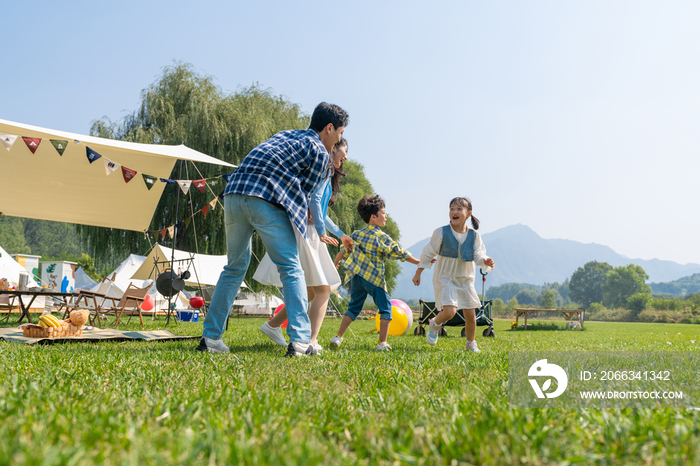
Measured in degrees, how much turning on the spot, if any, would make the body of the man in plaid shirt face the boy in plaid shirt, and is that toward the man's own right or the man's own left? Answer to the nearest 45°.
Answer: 0° — they already face them

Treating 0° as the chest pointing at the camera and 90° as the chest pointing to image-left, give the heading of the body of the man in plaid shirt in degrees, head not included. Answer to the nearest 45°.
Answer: approximately 225°

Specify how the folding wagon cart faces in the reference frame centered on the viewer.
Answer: facing to the right of the viewer

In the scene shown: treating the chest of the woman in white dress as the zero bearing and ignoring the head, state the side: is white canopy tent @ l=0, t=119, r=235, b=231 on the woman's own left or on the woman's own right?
on the woman's own left

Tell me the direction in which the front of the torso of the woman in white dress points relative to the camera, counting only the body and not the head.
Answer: to the viewer's right

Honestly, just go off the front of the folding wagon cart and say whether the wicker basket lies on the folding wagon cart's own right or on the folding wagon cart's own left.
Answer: on the folding wagon cart's own right

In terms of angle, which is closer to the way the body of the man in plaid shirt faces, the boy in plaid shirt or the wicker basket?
the boy in plaid shirt

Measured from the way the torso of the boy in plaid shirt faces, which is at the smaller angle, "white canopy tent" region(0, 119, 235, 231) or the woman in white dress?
the white canopy tent

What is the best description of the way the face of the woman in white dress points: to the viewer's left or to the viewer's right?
to the viewer's right

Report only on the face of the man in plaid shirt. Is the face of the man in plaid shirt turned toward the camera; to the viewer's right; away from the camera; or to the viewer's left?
to the viewer's right

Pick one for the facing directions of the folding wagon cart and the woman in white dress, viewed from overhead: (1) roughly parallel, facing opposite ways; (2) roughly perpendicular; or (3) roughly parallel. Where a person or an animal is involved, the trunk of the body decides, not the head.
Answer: roughly parallel

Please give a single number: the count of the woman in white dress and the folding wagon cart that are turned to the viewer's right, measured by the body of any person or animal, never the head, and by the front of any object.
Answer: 2

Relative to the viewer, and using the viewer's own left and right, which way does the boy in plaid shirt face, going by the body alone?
facing away from the viewer and to the right of the viewer

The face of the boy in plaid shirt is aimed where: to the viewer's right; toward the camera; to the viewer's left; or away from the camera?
to the viewer's right

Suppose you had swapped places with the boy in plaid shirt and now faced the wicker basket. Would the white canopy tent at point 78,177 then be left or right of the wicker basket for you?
right
